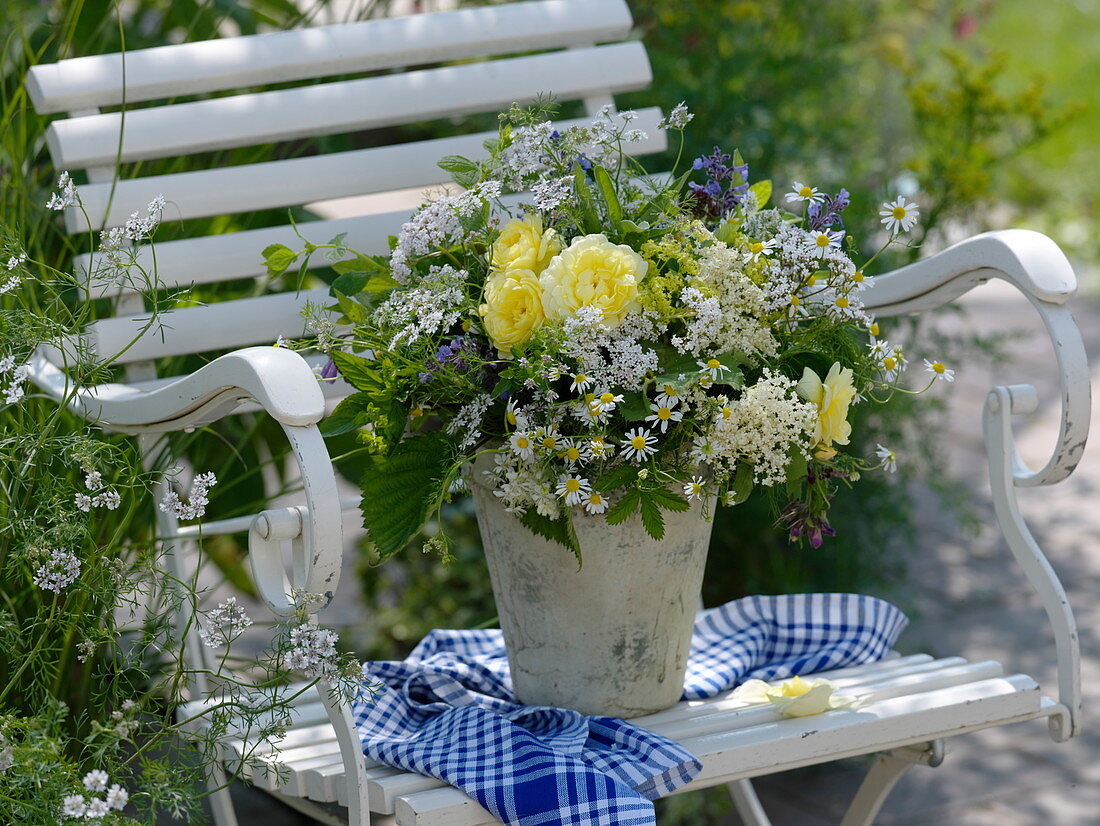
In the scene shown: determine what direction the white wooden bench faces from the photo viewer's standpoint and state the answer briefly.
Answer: facing the viewer and to the right of the viewer
